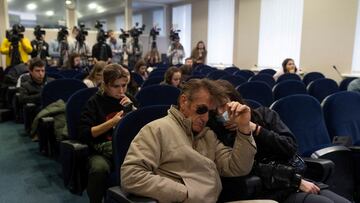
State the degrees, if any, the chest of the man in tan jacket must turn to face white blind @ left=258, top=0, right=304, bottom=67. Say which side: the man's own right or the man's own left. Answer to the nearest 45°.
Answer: approximately 135° to the man's own left

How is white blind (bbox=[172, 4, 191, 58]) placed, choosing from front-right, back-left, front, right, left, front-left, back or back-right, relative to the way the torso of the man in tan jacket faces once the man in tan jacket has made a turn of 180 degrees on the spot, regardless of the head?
front-right

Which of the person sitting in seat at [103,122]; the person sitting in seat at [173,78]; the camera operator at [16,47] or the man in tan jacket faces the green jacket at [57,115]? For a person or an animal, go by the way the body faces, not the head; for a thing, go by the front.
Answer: the camera operator

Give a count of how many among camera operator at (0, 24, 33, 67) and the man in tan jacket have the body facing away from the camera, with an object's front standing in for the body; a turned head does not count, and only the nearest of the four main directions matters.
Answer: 0

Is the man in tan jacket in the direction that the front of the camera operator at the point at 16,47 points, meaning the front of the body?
yes

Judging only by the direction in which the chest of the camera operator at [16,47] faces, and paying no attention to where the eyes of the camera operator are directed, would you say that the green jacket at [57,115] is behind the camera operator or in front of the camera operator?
in front

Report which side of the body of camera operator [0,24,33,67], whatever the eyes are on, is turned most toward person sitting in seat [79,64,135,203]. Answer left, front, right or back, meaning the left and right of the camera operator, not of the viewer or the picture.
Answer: front

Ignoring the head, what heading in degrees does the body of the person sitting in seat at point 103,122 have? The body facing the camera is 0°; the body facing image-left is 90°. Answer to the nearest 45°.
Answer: approximately 315°

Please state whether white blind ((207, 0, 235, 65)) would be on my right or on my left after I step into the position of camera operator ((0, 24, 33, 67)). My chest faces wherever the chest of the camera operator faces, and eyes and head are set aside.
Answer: on my left

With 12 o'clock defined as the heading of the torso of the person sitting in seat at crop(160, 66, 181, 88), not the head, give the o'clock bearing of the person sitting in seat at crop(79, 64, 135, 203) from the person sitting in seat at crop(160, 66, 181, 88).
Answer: the person sitting in seat at crop(79, 64, 135, 203) is roughly at 2 o'clock from the person sitting in seat at crop(160, 66, 181, 88).

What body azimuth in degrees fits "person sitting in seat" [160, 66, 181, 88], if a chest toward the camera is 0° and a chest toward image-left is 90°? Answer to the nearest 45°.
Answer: approximately 315°

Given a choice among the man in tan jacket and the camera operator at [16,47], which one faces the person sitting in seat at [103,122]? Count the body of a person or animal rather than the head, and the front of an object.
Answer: the camera operator

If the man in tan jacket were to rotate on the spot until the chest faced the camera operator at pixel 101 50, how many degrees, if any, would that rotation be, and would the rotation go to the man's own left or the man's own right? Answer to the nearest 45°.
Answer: approximately 135° to the man's own left
